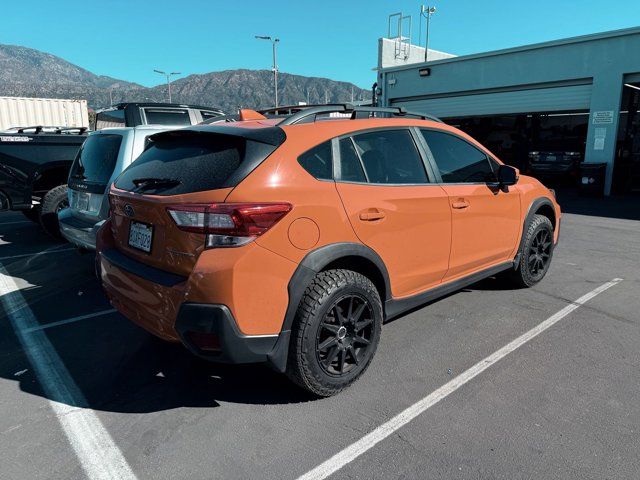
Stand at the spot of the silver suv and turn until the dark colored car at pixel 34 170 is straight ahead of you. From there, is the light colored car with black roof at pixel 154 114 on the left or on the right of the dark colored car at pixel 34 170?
right

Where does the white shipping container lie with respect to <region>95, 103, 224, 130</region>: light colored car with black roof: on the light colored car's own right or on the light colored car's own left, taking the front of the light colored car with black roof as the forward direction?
on the light colored car's own left

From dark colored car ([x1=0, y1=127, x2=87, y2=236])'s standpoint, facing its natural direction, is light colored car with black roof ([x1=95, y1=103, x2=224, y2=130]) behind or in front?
in front

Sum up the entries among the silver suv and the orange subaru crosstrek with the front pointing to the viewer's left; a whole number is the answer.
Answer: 0

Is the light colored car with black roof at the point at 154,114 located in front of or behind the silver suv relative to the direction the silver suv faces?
in front

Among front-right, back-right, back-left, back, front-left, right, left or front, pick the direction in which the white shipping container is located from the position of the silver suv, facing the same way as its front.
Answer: front-left

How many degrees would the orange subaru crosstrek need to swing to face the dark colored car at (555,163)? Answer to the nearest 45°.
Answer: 0° — it already faces it

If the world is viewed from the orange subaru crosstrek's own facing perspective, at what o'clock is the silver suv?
The silver suv is roughly at 9 o'clock from the orange subaru crosstrek.

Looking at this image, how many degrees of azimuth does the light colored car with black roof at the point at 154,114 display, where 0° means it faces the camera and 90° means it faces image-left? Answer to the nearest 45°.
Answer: approximately 225°

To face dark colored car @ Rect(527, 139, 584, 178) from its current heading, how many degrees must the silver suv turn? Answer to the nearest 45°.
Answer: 0° — it already faces it

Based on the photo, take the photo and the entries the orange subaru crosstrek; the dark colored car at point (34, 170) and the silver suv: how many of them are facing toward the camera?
0

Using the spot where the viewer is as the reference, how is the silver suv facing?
facing away from the viewer and to the right of the viewer

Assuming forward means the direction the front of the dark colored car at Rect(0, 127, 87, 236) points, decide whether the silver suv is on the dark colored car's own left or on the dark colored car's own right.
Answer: on the dark colored car's own right
